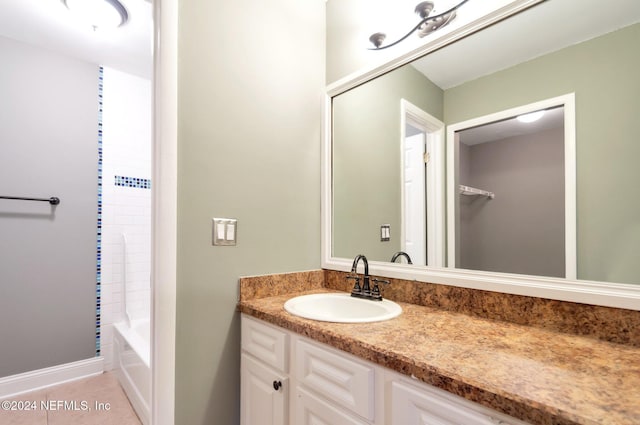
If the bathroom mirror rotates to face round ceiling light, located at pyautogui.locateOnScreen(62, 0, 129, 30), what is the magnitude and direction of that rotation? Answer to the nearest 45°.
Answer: approximately 45° to its right

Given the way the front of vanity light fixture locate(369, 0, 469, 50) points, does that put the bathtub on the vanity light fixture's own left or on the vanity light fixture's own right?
on the vanity light fixture's own right

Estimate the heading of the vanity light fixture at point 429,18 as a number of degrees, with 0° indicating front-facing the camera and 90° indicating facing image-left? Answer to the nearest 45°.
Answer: approximately 45°

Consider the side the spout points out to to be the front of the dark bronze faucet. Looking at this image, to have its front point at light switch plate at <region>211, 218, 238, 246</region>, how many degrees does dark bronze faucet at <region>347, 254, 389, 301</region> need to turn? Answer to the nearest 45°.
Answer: approximately 45° to its right

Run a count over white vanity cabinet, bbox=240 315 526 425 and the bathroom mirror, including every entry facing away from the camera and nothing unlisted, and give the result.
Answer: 0

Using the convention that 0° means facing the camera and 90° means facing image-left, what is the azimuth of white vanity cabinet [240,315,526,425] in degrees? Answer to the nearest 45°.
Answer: approximately 45°

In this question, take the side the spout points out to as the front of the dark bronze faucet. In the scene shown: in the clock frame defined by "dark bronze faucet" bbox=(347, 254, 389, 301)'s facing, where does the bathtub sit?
The bathtub is roughly at 2 o'clock from the dark bronze faucet.
